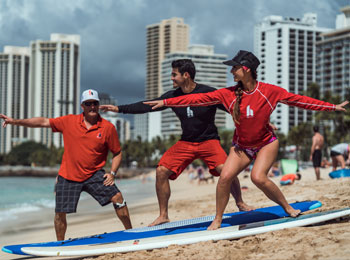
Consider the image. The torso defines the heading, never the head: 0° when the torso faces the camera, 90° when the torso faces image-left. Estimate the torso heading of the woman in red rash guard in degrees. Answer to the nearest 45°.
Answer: approximately 0°

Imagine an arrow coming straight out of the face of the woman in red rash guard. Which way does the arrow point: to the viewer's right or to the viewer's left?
to the viewer's left

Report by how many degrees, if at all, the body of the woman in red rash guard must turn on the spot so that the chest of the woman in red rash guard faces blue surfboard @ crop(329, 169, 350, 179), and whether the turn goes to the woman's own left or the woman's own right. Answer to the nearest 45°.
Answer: approximately 180°

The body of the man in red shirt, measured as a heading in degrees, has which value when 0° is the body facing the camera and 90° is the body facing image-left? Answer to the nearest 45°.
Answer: approximately 0°

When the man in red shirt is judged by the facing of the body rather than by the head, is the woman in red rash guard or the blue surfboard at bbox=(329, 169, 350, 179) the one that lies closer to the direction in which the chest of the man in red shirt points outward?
the woman in red rash guard

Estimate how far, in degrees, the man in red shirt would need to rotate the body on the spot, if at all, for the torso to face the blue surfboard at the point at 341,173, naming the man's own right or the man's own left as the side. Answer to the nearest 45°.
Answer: approximately 135° to the man's own left
